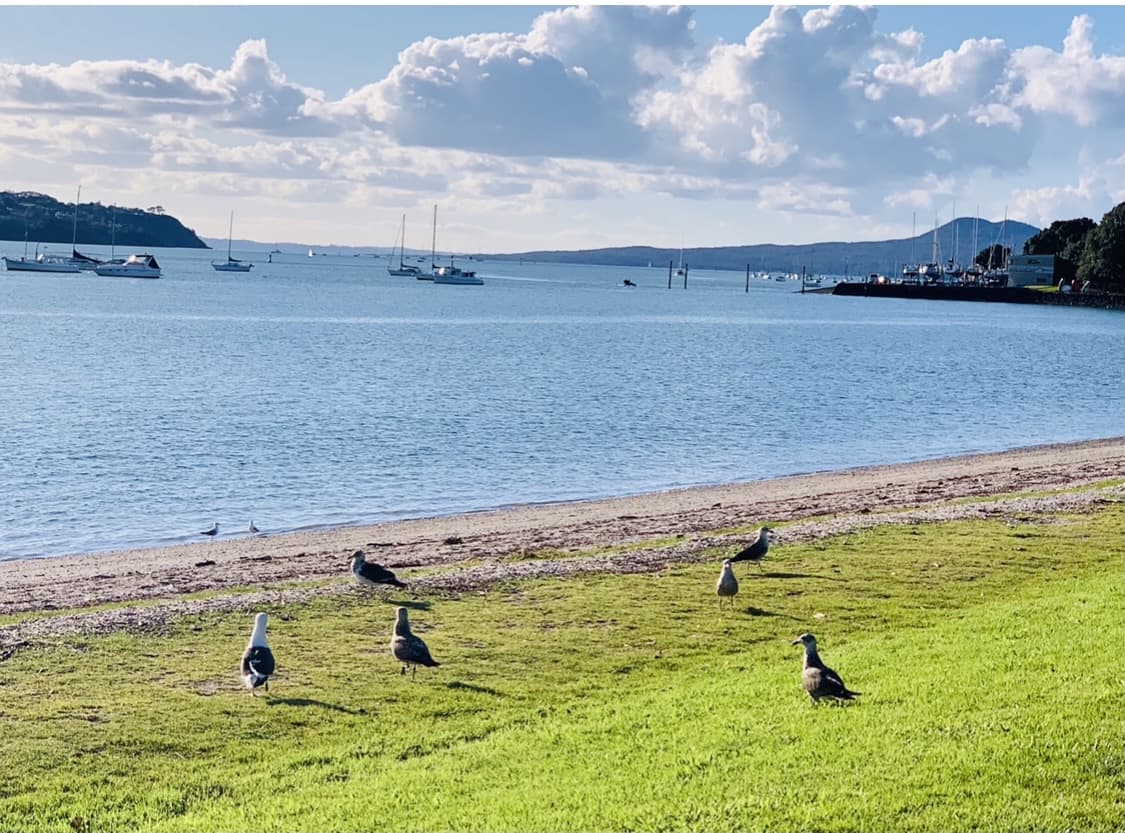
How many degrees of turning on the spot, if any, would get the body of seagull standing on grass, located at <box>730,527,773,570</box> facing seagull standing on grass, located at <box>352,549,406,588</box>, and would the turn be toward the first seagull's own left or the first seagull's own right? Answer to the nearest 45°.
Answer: approximately 135° to the first seagull's own right

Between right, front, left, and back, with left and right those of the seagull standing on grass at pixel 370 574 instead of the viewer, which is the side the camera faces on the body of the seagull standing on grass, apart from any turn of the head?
left

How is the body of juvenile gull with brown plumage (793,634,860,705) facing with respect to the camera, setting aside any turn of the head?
to the viewer's left

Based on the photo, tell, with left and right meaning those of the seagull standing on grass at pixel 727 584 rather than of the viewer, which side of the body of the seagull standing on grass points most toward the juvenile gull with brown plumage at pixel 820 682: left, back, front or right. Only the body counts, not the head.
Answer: front

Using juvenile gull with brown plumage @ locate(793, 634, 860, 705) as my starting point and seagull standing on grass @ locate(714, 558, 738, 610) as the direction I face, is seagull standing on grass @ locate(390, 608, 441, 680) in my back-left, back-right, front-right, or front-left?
front-left

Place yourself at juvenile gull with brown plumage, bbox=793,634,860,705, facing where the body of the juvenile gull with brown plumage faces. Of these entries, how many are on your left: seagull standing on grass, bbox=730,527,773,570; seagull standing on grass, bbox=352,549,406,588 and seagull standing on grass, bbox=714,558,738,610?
0

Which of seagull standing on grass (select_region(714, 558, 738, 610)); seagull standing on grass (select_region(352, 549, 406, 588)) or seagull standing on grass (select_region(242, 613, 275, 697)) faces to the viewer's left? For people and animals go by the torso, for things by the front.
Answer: seagull standing on grass (select_region(352, 549, 406, 588))

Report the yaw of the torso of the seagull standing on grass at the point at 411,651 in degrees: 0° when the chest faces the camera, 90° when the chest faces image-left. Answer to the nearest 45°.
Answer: approximately 90°

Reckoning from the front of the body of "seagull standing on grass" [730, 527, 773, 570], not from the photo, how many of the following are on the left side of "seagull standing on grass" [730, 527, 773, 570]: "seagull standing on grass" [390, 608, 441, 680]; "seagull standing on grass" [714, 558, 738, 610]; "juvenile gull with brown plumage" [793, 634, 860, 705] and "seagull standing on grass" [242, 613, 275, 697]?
0

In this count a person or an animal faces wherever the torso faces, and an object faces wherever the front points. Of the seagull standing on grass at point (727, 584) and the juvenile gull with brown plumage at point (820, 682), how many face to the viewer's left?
1
